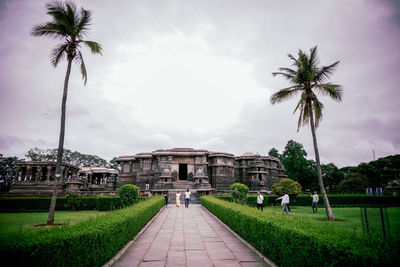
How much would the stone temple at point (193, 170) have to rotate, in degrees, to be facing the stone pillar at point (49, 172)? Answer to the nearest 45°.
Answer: approximately 90° to its right

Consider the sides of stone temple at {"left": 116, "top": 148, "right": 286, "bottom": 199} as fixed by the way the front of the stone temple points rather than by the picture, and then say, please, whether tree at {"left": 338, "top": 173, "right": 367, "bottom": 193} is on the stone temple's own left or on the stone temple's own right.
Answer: on the stone temple's own left

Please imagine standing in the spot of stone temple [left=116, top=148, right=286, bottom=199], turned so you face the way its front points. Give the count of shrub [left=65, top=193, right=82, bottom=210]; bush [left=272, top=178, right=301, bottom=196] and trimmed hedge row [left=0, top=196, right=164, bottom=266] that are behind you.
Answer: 0

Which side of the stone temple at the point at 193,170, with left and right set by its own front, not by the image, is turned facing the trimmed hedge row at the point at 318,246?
front

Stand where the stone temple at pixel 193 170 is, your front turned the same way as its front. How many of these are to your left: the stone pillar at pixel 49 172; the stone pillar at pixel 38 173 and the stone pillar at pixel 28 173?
0

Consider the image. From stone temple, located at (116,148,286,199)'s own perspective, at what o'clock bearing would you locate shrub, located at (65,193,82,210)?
The shrub is roughly at 1 o'clock from the stone temple.

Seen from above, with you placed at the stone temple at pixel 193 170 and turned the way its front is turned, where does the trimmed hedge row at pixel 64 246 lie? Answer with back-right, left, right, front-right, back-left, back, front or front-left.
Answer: front

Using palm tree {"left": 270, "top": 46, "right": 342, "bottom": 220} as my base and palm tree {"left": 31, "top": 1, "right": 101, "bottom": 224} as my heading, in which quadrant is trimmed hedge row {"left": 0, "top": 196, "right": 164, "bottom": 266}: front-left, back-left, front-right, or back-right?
front-left

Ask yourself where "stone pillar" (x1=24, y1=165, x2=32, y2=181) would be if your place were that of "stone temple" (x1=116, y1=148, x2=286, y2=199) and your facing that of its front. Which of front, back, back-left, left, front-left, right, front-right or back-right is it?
right

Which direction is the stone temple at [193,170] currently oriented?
toward the camera

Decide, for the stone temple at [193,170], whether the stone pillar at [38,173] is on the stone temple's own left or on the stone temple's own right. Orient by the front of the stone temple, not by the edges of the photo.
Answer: on the stone temple's own right

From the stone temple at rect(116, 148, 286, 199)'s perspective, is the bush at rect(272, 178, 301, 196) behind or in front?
in front

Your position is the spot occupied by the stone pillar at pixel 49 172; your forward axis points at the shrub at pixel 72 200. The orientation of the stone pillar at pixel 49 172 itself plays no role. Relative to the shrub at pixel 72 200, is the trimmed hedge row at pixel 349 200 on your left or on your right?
left
